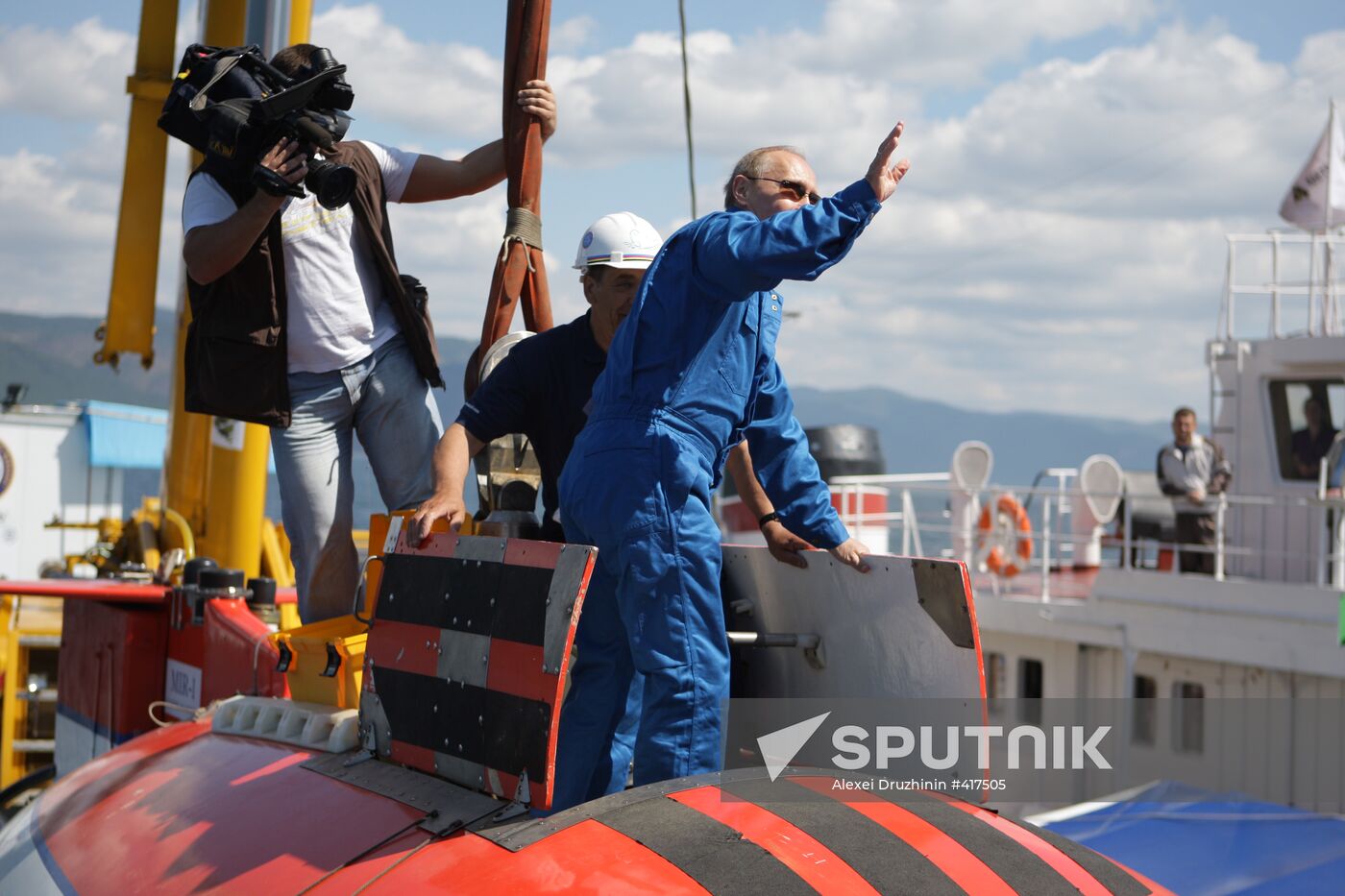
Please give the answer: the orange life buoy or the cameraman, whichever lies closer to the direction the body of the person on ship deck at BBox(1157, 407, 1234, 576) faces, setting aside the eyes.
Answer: the cameraman

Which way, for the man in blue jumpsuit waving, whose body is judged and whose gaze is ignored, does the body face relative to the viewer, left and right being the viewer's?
facing to the right of the viewer

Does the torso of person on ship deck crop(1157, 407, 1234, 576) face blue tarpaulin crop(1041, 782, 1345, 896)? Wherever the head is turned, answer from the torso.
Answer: yes

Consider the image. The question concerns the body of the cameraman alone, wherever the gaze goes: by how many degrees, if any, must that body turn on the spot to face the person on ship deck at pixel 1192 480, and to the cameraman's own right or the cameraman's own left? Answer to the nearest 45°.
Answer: approximately 90° to the cameraman's own left

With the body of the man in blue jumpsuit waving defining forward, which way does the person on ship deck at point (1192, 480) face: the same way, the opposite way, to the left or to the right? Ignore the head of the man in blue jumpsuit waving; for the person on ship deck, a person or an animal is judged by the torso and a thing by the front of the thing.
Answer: to the right

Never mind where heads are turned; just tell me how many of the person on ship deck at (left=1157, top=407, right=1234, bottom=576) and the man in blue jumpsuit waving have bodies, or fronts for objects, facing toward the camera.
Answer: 1

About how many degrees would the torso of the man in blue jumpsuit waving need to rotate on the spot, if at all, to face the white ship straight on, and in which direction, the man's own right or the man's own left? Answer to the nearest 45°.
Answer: approximately 45° to the man's own left
